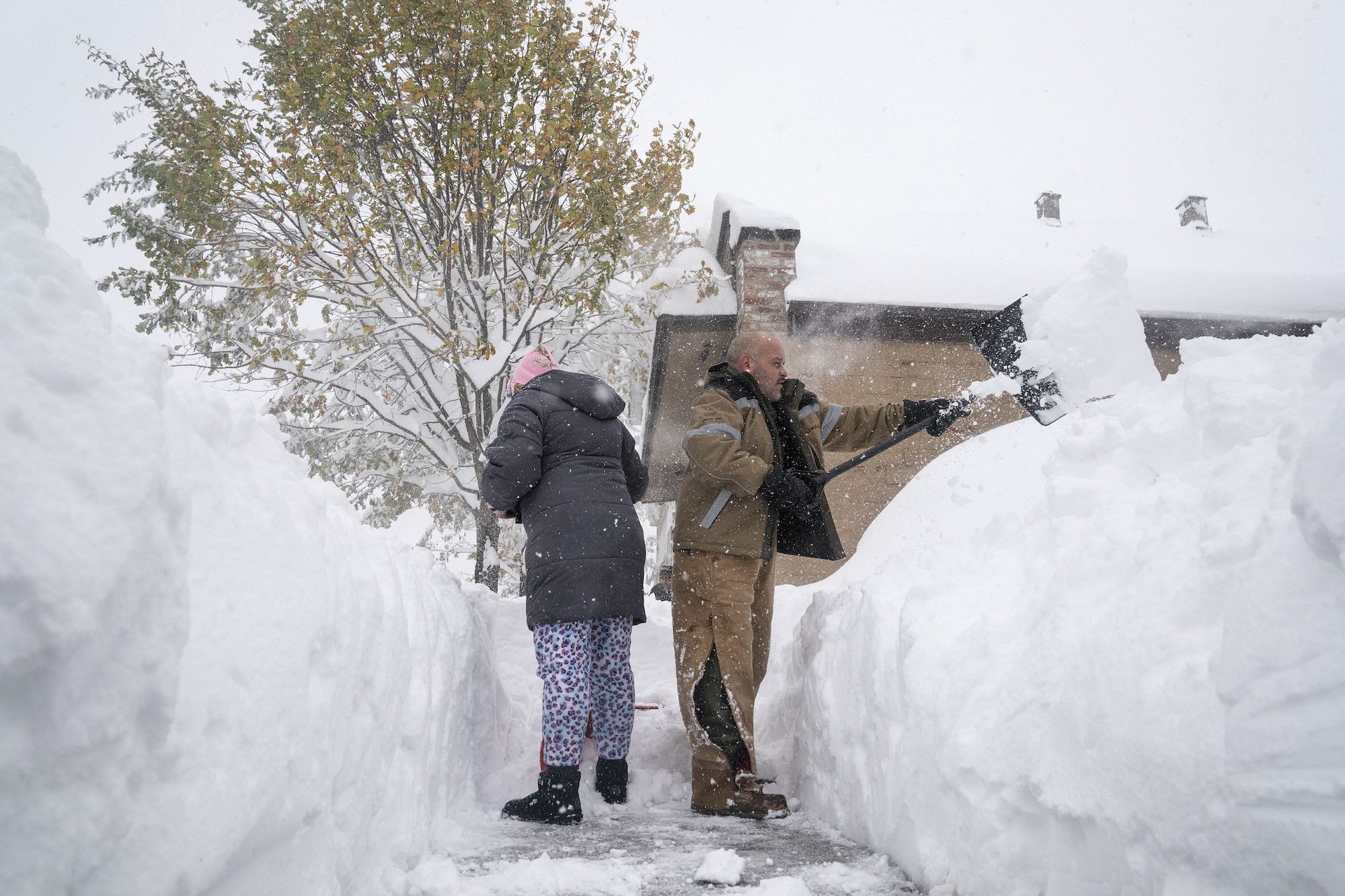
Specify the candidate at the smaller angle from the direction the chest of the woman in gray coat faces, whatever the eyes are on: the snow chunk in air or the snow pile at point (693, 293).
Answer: the snow pile

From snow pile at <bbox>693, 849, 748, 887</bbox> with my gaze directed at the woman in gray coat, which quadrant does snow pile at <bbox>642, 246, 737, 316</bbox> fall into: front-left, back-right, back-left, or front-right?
front-right

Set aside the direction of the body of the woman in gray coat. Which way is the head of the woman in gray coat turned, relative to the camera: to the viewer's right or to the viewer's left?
to the viewer's left

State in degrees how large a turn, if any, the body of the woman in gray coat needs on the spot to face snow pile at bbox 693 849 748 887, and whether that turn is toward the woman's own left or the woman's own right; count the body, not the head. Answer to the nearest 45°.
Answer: approximately 135° to the woman's own left

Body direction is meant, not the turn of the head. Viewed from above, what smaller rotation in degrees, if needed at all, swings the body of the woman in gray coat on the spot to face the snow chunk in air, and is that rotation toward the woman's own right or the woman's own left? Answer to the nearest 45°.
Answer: approximately 135° to the woman's own right

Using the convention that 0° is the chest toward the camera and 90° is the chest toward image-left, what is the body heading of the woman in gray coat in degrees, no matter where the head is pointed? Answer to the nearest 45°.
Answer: approximately 135°

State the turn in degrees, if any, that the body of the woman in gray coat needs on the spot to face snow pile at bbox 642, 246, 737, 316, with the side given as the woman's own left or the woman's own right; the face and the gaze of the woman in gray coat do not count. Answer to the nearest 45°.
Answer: approximately 45° to the woman's own right

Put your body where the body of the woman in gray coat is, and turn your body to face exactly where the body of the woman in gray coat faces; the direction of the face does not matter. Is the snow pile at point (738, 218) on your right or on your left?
on your right
